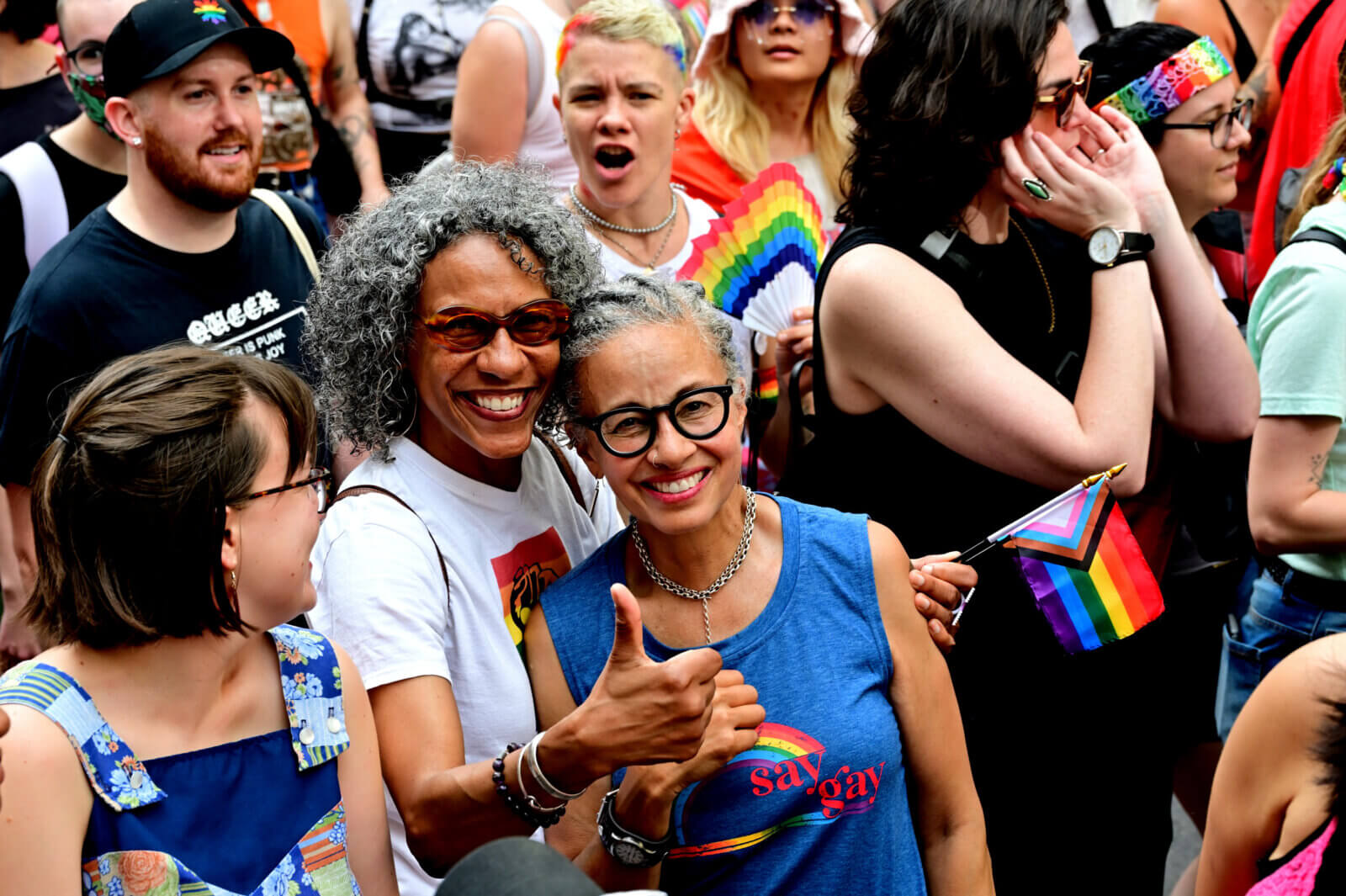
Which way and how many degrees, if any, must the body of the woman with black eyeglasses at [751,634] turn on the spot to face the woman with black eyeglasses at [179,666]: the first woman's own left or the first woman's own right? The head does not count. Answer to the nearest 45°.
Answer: approximately 45° to the first woman's own right

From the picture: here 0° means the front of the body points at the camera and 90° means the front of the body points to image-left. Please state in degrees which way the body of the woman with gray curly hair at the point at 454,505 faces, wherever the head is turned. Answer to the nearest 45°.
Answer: approximately 315°

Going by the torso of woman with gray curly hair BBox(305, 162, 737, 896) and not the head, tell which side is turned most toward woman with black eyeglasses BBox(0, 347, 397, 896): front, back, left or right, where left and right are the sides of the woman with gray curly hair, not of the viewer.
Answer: right

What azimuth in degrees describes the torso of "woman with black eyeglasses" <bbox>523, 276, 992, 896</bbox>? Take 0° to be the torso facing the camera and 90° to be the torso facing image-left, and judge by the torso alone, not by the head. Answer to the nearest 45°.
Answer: approximately 0°

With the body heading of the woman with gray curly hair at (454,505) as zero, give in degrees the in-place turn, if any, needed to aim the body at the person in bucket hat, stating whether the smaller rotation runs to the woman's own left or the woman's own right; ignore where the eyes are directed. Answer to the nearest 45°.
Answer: approximately 90° to the woman's own left

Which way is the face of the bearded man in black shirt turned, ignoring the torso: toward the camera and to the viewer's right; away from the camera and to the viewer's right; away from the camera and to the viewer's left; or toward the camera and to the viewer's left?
toward the camera and to the viewer's right

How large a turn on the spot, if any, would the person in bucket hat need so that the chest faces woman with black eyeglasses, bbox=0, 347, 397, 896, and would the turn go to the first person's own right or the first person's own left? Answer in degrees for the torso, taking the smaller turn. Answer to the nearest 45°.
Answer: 0° — they already face them

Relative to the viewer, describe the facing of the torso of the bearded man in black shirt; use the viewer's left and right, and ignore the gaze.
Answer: facing the viewer and to the right of the viewer

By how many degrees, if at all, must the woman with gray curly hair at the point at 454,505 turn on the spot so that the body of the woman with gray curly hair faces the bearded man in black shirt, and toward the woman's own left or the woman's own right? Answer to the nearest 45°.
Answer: approximately 180°

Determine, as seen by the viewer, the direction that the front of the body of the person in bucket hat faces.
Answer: toward the camera
